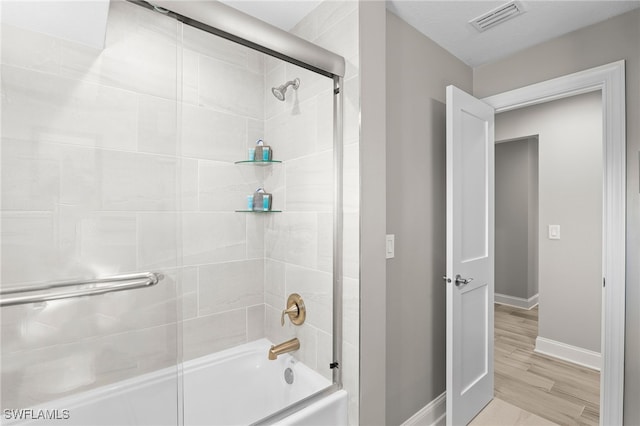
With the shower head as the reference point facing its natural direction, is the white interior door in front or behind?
behind

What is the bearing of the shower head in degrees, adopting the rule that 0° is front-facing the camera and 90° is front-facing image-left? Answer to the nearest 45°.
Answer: approximately 45°

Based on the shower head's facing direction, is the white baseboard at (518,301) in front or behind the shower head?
behind

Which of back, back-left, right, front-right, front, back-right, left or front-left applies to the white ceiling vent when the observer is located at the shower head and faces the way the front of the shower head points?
back-left

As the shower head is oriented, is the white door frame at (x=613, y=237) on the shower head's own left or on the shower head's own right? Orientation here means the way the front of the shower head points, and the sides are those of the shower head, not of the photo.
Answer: on the shower head's own left

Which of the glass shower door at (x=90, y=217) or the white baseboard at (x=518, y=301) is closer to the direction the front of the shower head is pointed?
the glass shower door
